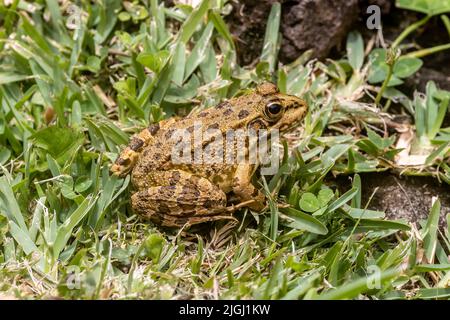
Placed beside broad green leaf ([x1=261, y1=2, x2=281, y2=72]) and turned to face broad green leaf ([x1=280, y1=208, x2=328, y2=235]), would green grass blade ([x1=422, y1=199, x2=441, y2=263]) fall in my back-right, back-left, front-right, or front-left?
front-left

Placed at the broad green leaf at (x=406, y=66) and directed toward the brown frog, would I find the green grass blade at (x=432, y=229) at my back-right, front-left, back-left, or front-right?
front-left

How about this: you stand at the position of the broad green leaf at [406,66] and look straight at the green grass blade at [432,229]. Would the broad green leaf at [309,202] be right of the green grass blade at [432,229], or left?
right

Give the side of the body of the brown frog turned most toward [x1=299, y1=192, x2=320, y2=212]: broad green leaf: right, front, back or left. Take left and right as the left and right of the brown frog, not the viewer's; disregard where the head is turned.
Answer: front

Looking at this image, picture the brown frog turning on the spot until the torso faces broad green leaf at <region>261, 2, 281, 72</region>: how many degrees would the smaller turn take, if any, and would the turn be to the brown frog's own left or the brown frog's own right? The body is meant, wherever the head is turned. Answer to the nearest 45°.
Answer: approximately 45° to the brown frog's own left

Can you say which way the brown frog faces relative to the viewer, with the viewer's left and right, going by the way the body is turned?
facing to the right of the viewer

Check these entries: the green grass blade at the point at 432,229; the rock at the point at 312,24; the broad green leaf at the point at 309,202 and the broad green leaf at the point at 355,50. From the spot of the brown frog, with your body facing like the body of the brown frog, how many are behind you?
0

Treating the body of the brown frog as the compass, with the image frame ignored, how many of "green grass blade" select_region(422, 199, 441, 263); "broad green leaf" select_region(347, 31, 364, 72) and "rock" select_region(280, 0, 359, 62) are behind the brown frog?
0

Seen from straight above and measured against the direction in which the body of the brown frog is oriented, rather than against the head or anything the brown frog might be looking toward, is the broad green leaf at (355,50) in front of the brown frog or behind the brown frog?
in front

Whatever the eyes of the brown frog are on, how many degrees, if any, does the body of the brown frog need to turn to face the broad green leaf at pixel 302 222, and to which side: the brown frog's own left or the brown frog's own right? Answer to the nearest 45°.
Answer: approximately 45° to the brown frog's own right

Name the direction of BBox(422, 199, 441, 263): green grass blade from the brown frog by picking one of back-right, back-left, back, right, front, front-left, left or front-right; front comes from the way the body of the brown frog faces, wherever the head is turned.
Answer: front

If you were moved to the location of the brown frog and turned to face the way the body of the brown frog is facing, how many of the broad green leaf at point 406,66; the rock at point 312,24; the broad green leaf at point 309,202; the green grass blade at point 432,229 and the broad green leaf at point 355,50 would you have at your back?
0
